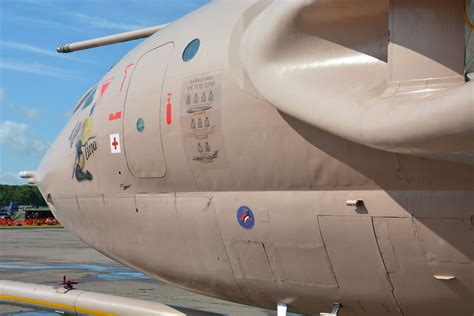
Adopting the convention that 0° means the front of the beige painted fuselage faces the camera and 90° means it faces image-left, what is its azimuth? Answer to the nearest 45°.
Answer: approximately 135°
